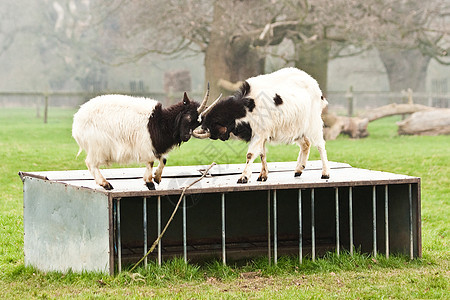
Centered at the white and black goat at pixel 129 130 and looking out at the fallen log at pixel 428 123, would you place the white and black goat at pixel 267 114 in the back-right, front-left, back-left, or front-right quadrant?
front-right

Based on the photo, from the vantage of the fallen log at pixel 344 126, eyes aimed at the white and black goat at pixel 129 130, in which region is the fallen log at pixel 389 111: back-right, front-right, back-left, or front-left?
back-left

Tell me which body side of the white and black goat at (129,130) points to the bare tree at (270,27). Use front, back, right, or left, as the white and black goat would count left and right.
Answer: left

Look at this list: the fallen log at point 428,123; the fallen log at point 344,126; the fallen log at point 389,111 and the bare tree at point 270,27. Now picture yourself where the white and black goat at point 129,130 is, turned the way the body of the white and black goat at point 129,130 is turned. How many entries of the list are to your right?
0

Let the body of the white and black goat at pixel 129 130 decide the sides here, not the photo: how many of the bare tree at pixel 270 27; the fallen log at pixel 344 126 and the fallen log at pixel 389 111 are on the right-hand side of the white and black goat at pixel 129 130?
0

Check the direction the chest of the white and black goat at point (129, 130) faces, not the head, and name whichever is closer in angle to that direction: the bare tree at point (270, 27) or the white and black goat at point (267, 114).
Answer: the white and black goat

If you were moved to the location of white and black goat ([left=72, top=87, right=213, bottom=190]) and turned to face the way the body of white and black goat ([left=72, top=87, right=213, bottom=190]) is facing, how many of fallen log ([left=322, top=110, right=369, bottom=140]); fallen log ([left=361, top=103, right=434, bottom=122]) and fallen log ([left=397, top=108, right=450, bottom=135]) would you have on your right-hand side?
0

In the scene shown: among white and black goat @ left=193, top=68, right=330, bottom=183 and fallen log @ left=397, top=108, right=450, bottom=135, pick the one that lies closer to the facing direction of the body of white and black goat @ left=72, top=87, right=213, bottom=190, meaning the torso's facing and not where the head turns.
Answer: the white and black goat

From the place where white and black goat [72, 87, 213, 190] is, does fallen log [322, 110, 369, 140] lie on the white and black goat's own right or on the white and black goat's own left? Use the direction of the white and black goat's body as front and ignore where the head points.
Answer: on the white and black goat's own left

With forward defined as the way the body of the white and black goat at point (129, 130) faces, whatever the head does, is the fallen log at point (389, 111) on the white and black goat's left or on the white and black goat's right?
on the white and black goat's left

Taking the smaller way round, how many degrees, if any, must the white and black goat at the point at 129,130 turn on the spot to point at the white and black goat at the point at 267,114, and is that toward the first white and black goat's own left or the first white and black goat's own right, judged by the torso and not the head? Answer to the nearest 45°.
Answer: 0° — it already faces it

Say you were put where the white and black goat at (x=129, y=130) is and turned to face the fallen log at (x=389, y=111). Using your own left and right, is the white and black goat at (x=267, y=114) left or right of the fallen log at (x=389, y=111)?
right

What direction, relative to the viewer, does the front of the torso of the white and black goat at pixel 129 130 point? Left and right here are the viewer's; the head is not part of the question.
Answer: facing to the right of the viewer
